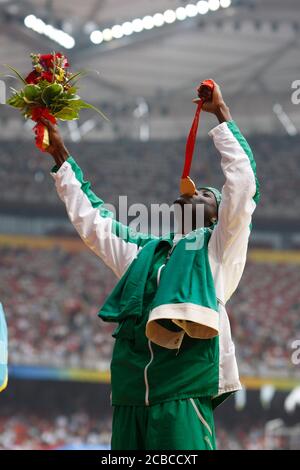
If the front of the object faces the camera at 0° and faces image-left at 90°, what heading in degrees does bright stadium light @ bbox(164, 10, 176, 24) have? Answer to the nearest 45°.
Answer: approximately 0°

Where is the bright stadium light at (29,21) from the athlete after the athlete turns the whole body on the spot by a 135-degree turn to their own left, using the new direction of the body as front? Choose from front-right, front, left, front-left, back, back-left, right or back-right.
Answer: left

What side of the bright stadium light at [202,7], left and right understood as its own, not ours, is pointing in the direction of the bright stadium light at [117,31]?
right

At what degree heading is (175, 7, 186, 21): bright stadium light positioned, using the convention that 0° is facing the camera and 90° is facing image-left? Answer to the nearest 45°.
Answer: approximately 0°
